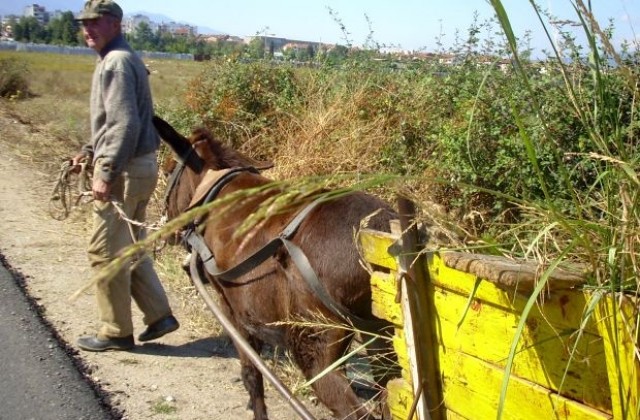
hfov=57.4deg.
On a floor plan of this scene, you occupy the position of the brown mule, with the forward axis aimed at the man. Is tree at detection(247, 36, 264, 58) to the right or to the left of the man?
right

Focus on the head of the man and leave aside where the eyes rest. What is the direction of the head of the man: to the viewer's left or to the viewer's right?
to the viewer's left

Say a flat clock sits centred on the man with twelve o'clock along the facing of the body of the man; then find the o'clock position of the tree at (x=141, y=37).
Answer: The tree is roughly at 3 o'clock from the man.

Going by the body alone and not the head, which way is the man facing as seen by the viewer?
to the viewer's left

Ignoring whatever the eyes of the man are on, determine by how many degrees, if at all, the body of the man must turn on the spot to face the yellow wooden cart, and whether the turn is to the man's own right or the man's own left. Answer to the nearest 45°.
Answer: approximately 90° to the man's own left
